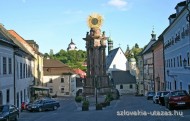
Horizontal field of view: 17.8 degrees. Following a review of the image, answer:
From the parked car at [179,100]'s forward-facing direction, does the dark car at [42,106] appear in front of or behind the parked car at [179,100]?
in front

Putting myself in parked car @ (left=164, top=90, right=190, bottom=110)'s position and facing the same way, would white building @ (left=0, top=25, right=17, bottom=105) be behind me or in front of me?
in front

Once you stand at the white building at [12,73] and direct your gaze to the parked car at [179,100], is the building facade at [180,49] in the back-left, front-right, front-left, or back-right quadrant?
front-left
